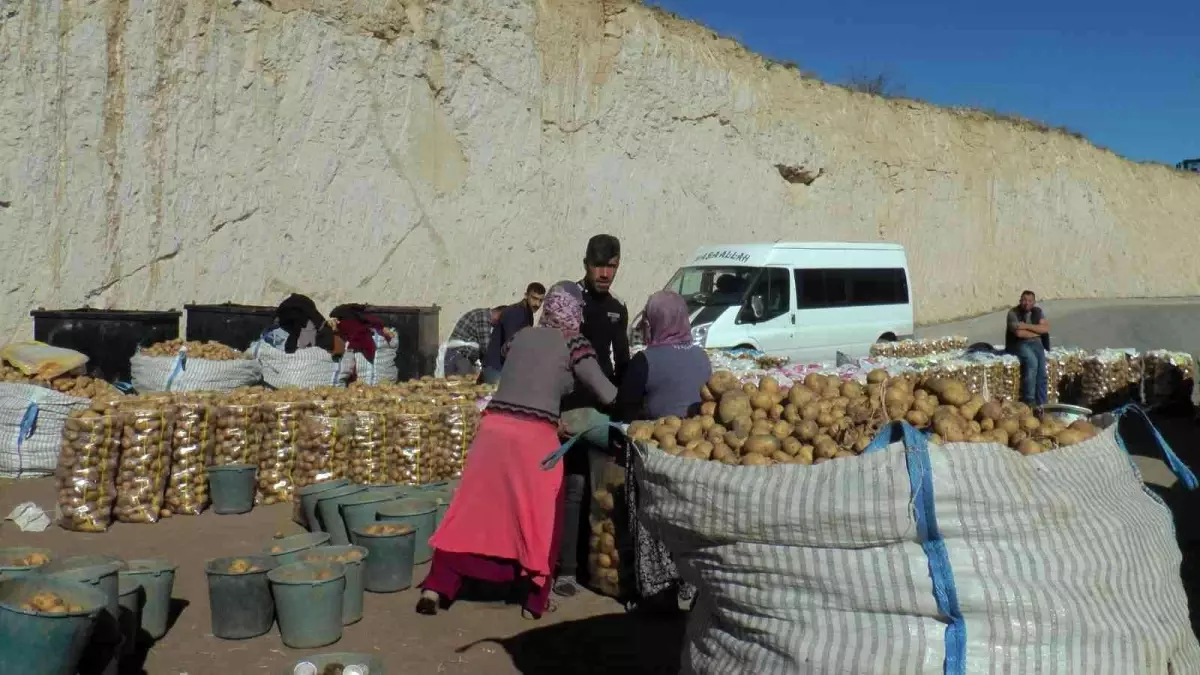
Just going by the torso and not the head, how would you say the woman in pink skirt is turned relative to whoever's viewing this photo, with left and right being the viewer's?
facing away from the viewer and to the right of the viewer

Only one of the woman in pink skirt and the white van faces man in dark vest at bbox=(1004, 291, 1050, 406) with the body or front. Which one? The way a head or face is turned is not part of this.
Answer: the woman in pink skirt

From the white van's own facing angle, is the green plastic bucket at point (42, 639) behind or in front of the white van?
in front

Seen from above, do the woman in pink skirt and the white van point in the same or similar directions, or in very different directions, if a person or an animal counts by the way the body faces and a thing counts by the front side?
very different directions

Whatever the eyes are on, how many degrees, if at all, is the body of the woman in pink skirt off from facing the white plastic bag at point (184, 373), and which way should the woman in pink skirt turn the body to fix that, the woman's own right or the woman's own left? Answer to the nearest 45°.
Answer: approximately 90° to the woman's own left

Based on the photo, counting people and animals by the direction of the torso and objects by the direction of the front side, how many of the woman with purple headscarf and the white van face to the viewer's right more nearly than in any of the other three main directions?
0

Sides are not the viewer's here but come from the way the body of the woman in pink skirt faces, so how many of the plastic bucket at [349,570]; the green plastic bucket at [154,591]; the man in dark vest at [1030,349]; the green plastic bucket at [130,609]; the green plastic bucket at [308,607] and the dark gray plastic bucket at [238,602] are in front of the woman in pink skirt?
1

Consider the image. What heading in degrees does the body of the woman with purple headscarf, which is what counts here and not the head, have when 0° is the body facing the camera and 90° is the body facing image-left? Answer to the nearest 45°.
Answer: approximately 135°

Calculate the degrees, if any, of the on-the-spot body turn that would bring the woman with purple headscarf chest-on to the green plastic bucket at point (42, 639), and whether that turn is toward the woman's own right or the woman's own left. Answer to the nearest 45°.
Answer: approximately 90° to the woman's own left

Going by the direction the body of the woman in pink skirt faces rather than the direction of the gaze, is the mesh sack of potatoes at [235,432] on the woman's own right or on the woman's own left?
on the woman's own left

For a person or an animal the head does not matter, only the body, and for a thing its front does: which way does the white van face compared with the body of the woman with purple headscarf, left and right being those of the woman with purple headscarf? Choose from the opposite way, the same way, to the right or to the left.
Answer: to the left

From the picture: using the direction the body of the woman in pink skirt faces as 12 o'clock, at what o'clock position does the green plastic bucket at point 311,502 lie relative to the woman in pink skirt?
The green plastic bucket is roughly at 9 o'clock from the woman in pink skirt.

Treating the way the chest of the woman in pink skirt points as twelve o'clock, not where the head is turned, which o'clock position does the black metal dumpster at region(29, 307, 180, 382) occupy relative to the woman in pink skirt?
The black metal dumpster is roughly at 9 o'clock from the woman in pink skirt.

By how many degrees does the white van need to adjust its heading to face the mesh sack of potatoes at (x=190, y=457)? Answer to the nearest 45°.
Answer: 0° — it already faces it

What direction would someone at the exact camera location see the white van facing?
facing the viewer and to the left of the viewer

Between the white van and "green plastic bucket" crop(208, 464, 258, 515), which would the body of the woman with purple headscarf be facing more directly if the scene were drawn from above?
the green plastic bucket

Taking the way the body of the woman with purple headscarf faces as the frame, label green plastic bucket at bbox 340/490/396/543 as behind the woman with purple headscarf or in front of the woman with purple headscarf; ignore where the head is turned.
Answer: in front

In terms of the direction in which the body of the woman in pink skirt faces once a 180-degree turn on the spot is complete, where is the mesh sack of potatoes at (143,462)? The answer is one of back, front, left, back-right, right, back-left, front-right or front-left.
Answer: right
